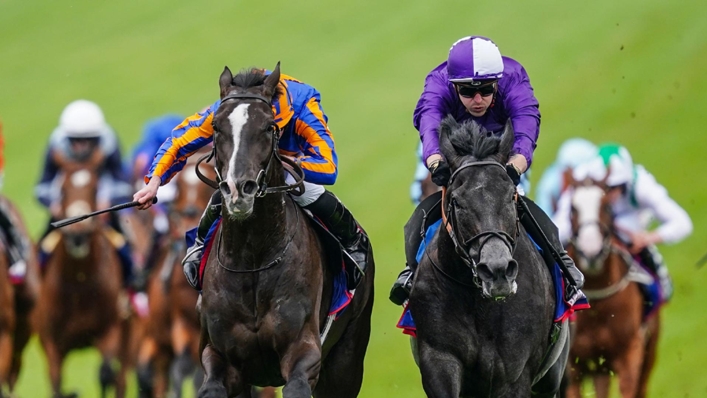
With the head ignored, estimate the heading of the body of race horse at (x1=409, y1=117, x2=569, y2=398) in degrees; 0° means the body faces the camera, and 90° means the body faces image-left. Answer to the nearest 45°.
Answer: approximately 0°

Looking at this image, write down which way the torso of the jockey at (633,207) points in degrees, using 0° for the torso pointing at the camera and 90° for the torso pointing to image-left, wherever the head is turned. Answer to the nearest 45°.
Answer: approximately 45°

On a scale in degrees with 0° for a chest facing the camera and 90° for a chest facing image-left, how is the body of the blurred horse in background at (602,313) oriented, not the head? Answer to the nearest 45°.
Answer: approximately 0°

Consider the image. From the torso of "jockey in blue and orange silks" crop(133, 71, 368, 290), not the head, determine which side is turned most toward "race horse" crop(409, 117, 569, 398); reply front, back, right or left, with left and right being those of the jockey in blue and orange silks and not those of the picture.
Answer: left
